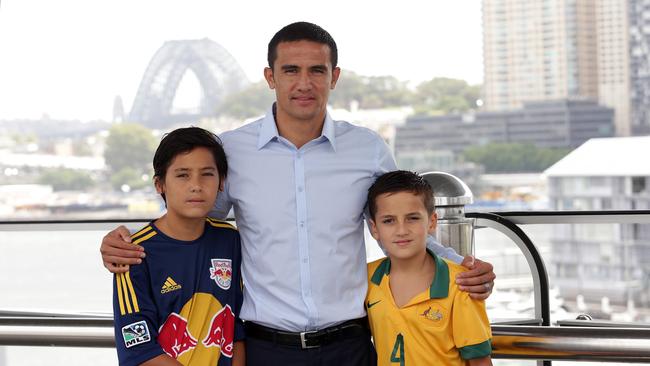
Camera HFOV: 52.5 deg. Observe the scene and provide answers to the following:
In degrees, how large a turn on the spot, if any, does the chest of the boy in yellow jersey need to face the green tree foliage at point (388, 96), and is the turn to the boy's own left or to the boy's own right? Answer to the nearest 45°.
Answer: approximately 135° to the boy's own right

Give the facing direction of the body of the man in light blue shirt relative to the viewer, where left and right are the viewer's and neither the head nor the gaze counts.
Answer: facing the viewer

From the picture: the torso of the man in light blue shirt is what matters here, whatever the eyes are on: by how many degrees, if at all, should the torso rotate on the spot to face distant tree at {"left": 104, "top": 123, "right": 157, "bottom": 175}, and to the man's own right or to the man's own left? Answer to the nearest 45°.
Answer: approximately 180°

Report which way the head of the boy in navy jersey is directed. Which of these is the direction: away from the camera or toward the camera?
toward the camera

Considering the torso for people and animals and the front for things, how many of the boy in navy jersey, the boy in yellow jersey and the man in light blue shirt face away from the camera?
0

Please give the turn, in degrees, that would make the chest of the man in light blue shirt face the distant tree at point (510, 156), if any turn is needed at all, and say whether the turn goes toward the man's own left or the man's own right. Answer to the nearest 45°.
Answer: approximately 180°

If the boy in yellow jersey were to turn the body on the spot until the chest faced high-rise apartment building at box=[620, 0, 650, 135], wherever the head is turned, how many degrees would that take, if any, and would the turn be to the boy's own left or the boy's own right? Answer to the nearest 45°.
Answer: approximately 135° to the boy's own right

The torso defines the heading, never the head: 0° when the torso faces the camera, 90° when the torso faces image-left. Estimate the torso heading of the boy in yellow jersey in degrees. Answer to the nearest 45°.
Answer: approximately 45°

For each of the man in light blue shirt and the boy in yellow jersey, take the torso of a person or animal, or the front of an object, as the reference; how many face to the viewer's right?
0

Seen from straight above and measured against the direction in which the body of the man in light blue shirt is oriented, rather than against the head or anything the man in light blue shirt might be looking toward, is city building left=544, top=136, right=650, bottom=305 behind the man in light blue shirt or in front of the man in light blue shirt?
behind

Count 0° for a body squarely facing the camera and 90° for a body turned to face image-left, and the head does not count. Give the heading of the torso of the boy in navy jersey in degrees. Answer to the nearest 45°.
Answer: approximately 315°

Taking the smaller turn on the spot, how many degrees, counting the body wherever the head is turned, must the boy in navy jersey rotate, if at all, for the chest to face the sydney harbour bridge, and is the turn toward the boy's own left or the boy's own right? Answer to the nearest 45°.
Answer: approximately 135° to the boy's own left

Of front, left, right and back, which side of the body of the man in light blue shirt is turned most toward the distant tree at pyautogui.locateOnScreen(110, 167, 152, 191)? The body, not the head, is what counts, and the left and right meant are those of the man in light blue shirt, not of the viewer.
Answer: back

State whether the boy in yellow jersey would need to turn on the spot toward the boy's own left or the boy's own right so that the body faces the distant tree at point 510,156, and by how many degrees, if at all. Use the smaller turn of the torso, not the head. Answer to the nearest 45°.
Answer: approximately 135° to the boy's own right

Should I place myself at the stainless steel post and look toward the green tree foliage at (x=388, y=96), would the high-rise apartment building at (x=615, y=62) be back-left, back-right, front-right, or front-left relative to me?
front-right
